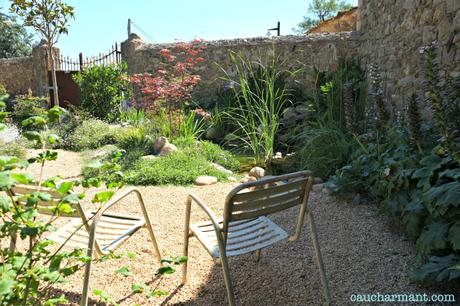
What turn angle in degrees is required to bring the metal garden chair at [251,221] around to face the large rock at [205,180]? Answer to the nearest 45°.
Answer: approximately 45° to its right
